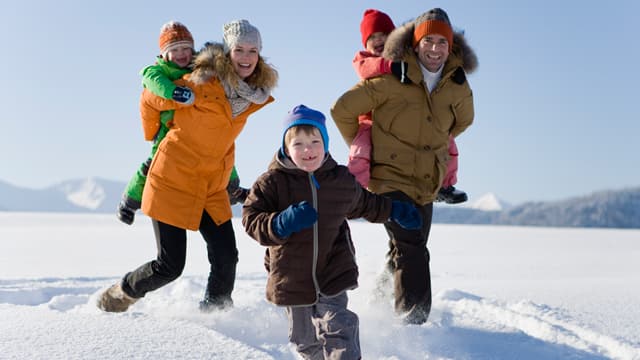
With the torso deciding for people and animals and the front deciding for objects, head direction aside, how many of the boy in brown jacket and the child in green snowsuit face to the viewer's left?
0

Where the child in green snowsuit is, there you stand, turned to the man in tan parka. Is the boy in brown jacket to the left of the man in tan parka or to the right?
right

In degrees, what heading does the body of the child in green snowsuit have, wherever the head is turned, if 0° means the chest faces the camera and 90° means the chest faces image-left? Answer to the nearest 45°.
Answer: approximately 315°

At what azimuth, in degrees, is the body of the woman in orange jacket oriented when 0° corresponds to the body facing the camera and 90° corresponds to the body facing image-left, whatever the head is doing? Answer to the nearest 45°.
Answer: approximately 315°

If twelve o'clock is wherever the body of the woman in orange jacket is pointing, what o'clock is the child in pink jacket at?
The child in pink jacket is roughly at 10 o'clock from the woman in orange jacket.

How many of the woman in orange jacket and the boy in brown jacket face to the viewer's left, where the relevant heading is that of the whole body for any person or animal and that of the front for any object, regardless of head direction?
0

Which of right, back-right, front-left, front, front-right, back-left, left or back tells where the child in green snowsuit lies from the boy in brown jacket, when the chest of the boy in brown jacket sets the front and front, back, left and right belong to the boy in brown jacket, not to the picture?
back-right

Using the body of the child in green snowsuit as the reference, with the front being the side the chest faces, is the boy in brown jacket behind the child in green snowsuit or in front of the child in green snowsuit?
in front

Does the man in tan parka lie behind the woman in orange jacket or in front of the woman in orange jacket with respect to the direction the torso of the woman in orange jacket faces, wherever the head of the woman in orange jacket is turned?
in front

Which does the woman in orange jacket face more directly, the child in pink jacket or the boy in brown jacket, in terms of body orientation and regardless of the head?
the boy in brown jacket
